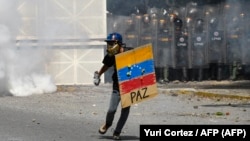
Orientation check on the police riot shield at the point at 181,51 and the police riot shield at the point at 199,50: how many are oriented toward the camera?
2

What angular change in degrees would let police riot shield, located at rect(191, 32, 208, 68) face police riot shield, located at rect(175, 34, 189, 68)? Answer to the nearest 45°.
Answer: approximately 90° to its right

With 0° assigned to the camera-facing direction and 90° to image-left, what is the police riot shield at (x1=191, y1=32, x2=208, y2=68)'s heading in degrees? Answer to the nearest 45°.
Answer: approximately 0°

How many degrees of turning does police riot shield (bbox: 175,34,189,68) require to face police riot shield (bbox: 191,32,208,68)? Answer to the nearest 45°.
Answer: approximately 90° to its left
